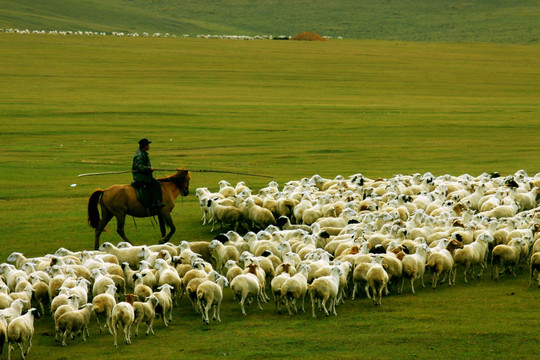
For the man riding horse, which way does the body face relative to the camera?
to the viewer's right

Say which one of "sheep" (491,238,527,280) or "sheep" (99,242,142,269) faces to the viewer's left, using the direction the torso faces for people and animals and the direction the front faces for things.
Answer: "sheep" (99,242,142,269)

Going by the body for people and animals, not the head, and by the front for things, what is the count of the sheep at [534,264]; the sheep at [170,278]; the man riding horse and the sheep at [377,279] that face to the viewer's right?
1

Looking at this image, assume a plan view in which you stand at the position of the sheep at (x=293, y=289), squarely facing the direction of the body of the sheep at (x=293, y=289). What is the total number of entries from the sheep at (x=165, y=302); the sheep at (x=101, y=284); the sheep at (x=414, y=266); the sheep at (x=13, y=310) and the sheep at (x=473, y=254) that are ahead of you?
2
